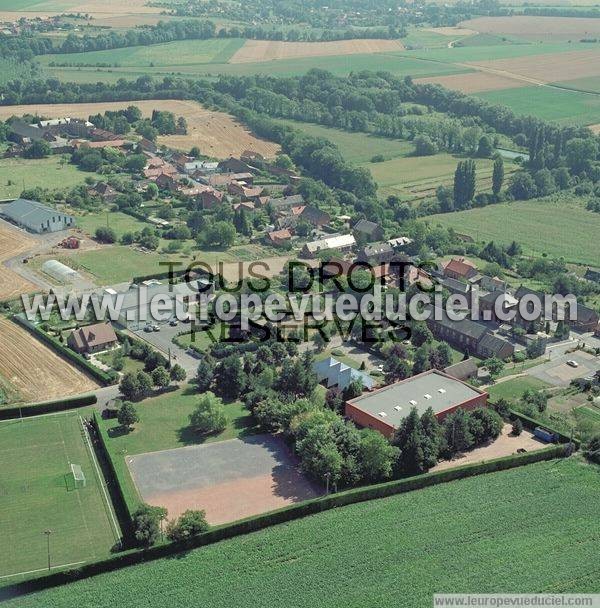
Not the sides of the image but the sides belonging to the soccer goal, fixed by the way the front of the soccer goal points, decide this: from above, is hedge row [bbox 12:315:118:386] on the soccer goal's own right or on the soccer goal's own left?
on the soccer goal's own right

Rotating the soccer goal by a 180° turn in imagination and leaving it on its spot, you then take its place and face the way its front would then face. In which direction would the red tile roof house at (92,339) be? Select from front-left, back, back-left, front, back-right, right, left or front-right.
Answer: left

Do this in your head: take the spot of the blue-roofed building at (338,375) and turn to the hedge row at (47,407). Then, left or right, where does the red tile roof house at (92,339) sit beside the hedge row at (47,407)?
right

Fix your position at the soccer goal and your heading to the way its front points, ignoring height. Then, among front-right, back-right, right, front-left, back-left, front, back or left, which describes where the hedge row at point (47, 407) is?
right

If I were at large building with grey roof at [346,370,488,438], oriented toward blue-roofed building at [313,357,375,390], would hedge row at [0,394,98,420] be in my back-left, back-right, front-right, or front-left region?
front-left

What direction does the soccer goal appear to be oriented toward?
to the viewer's left

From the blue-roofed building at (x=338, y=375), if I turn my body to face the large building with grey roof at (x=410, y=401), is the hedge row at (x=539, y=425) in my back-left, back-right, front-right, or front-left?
front-left

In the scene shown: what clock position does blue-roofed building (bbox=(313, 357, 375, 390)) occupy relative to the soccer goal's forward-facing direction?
The blue-roofed building is roughly at 5 o'clock from the soccer goal.

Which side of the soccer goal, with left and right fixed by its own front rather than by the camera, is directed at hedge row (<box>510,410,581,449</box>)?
back

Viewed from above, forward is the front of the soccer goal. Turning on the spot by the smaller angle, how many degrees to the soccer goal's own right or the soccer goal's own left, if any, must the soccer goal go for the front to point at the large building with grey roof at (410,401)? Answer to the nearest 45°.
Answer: approximately 180°
